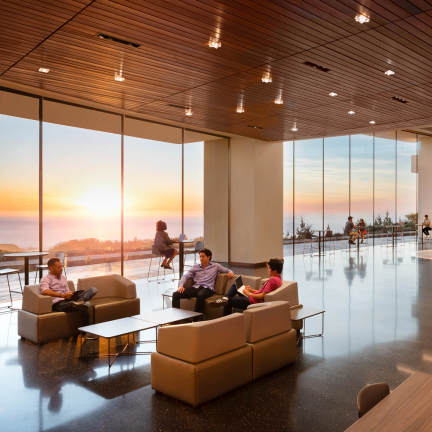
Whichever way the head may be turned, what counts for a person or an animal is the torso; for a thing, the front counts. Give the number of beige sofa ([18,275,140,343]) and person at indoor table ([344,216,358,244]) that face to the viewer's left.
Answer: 0

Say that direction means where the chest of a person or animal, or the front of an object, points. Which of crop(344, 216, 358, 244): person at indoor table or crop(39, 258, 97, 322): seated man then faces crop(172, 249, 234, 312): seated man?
crop(39, 258, 97, 322): seated man

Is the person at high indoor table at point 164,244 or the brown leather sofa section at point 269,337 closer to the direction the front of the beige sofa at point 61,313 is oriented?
the brown leather sofa section

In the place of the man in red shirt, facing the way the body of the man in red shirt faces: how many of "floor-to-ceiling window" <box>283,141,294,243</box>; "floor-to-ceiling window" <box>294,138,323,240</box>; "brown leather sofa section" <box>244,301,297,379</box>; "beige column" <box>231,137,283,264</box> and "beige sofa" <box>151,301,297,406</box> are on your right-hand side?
3

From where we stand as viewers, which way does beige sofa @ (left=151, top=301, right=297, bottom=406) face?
facing away from the viewer and to the left of the viewer

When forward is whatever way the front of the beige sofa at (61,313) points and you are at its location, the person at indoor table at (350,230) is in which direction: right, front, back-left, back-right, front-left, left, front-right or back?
left

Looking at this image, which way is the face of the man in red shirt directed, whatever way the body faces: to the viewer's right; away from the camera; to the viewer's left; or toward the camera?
to the viewer's left

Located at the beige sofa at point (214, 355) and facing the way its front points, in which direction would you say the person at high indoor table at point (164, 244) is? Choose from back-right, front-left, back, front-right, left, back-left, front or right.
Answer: front-right

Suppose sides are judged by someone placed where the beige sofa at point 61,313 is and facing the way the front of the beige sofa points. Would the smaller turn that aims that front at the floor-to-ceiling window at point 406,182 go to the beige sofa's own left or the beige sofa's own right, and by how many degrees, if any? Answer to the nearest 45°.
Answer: approximately 90° to the beige sofa's own left

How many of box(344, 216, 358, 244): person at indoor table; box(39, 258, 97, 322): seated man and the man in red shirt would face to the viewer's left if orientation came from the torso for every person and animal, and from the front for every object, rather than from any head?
1

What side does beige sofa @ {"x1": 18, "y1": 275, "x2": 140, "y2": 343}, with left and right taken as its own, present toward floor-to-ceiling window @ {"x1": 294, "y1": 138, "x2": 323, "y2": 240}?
left

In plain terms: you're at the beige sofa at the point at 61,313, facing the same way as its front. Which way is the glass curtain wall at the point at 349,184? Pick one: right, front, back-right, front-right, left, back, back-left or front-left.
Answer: left

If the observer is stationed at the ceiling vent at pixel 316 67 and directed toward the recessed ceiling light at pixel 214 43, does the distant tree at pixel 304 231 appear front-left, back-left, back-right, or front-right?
back-right

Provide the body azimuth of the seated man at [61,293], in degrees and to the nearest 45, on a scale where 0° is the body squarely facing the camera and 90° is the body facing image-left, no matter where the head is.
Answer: approximately 270°

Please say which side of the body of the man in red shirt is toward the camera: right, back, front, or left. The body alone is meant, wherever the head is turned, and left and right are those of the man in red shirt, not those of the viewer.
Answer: left

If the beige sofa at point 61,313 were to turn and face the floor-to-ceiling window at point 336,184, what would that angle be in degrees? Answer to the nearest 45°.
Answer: approximately 90° to its left

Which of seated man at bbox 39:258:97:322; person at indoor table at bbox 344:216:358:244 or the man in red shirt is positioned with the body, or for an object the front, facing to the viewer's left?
the man in red shirt

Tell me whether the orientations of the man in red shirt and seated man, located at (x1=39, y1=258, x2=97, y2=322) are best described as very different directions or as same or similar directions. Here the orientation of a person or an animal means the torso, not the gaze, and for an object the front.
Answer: very different directions
